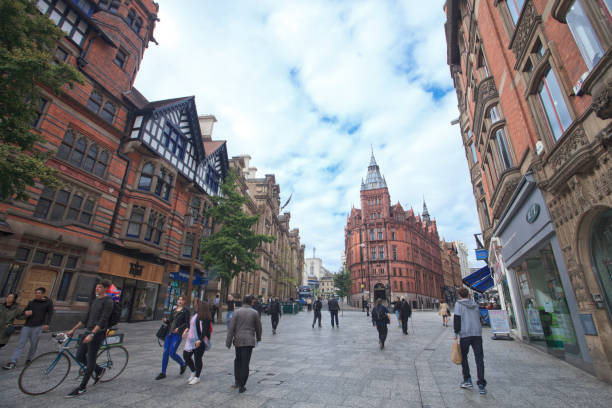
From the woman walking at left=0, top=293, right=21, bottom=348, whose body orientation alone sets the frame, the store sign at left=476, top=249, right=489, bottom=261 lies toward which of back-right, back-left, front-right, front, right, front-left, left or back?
back-left

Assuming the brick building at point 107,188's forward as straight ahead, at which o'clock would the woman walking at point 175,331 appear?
The woman walking is roughly at 1 o'clock from the brick building.

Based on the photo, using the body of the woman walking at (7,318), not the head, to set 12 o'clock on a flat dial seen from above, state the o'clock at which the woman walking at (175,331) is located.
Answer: the woman walking at (175,331) is roughly at 9 o'clock from the woman walking at (7,318).

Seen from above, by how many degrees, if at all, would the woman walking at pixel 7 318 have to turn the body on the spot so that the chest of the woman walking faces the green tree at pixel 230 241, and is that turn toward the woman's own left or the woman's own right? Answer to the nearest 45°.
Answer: approximately 180°
